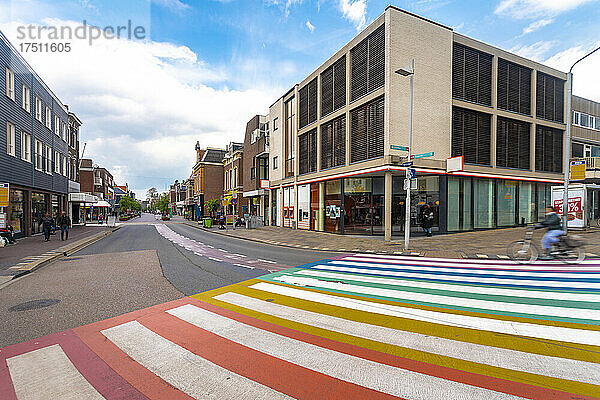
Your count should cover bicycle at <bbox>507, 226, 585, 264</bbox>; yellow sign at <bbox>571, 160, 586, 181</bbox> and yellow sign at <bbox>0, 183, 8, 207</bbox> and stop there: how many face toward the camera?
2

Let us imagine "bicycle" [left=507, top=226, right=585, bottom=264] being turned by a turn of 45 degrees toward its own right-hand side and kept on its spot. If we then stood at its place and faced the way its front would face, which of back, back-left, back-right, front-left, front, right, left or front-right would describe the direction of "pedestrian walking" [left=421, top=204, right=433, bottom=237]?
front

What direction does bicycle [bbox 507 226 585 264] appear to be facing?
to the viewer's left

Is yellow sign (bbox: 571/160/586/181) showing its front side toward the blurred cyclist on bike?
yes

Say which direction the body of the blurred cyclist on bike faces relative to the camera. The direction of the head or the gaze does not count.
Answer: to the viewer's left

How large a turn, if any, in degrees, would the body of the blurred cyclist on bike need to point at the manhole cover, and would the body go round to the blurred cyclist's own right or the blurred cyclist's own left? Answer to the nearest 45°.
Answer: approximately 45° to the blurred cyclist's own left

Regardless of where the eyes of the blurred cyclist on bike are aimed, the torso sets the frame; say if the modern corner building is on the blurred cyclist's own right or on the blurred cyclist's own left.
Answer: on the blurred cyclist's own right

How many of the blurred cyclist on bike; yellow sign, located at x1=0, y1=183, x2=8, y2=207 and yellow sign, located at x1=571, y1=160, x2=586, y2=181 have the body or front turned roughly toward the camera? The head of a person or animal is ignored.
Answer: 2

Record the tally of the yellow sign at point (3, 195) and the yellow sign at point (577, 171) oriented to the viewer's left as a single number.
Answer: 0

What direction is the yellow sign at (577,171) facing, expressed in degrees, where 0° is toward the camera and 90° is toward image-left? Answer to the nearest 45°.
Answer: approximately 0°

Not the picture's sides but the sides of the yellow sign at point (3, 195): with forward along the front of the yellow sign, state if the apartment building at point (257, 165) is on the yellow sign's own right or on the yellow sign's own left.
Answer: on the yellow sign's own left
